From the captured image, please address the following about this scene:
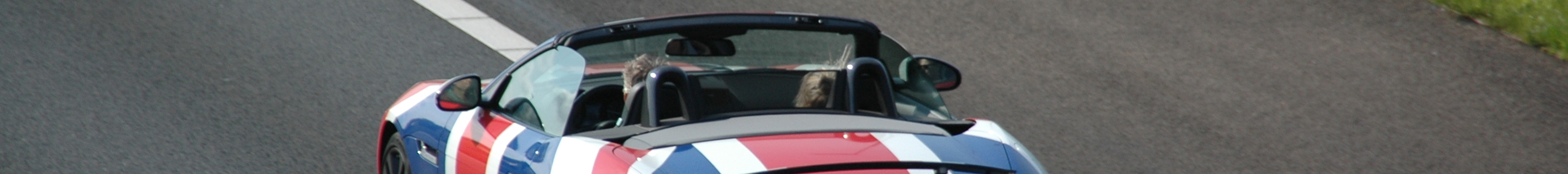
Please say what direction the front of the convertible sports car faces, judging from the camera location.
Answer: facing away from the viewer and to the left of the viewer
